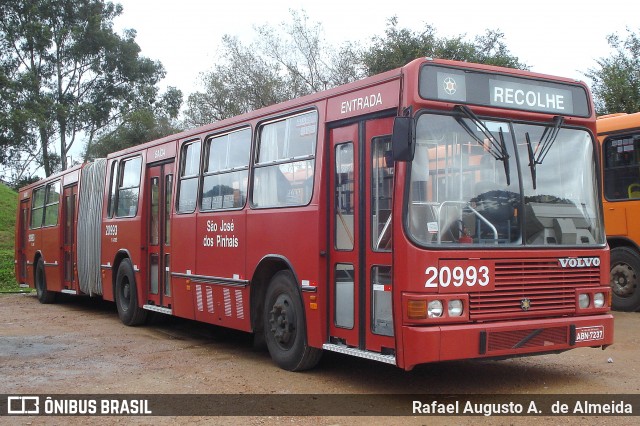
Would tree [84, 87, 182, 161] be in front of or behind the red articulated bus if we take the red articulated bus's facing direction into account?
behind

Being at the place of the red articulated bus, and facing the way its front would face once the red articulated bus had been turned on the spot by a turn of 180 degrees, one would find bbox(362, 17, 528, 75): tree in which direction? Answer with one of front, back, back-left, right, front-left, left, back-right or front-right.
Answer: front-right

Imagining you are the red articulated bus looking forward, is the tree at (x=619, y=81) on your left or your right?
on your left

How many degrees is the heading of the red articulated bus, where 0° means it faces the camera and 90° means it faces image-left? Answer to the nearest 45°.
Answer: approximately 315°

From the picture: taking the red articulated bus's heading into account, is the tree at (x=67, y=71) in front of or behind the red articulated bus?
behind
